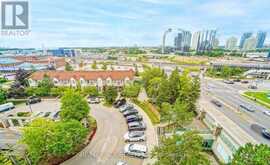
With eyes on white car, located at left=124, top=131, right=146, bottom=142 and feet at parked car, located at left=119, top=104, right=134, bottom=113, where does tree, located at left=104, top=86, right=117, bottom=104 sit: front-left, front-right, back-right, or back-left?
back-right

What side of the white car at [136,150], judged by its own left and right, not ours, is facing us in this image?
left
